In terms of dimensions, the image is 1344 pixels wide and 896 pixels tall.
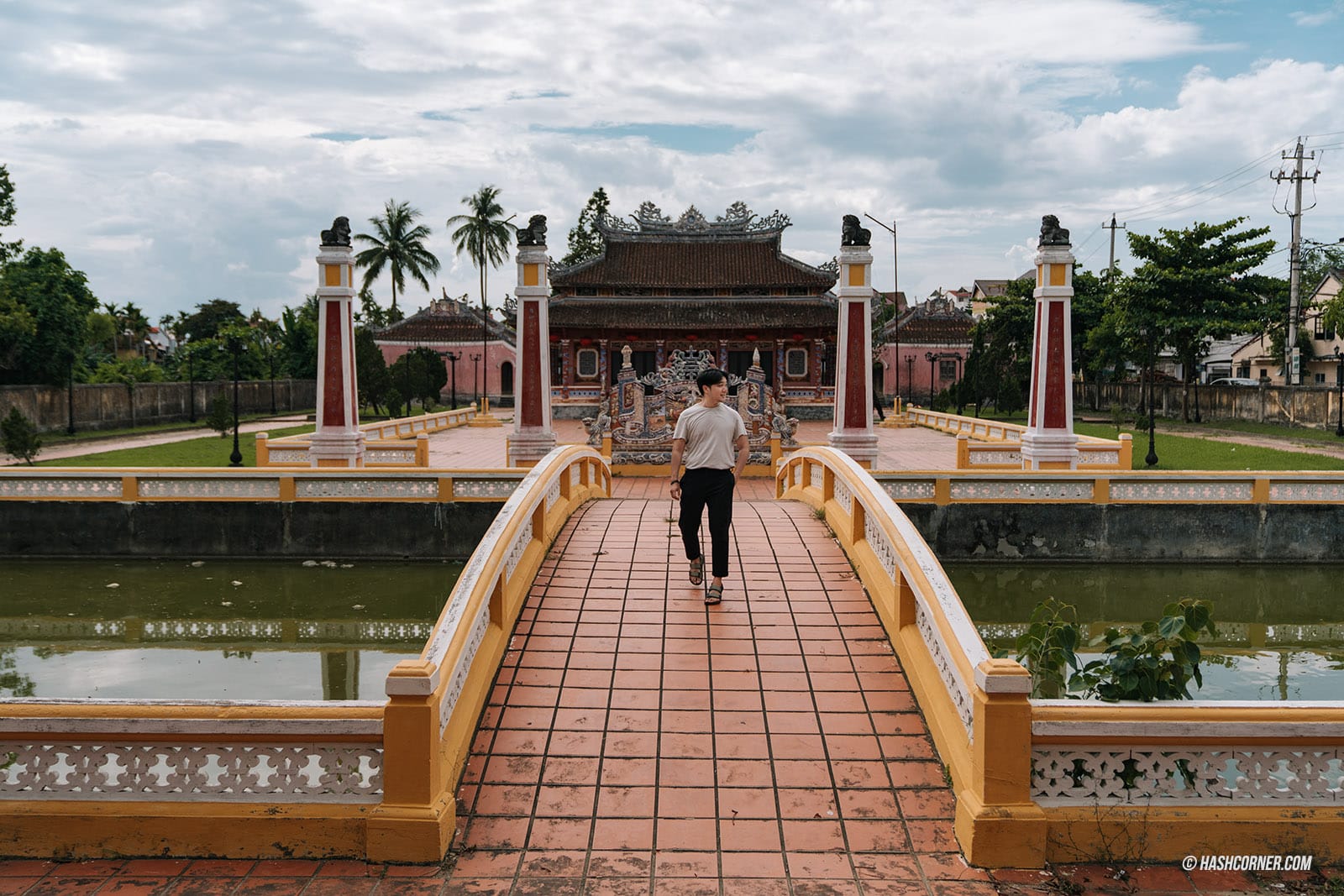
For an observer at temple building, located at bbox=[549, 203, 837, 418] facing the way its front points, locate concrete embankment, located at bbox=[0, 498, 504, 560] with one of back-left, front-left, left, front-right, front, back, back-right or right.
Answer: front

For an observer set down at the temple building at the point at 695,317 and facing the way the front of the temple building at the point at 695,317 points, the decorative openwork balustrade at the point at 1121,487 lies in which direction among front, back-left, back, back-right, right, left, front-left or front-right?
front

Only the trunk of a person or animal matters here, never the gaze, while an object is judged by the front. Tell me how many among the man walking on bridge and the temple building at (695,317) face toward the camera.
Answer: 2

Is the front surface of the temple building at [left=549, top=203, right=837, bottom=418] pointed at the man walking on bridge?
yes

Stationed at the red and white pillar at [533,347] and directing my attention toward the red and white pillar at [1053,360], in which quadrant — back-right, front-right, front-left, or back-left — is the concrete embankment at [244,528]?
back-right

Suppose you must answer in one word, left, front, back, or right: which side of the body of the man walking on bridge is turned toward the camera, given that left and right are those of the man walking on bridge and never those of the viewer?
front

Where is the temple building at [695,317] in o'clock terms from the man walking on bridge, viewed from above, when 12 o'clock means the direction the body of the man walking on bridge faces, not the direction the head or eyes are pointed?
The temple building is roughly at 6 o'clock from the man walking on bridge.

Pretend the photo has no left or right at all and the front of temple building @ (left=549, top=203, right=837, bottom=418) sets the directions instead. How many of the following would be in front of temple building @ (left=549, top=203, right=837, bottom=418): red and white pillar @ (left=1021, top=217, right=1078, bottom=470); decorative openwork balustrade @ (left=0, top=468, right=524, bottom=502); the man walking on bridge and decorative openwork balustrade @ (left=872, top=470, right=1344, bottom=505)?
4

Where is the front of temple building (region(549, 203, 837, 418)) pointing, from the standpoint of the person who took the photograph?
facing the viewer

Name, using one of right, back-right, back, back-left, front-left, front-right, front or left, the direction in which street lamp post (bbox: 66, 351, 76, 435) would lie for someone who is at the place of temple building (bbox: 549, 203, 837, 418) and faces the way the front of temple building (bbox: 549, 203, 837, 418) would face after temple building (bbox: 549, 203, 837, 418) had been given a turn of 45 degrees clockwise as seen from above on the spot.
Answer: front

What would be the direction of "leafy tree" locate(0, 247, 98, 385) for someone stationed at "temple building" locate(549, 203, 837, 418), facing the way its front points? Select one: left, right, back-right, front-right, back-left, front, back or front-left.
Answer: front-right

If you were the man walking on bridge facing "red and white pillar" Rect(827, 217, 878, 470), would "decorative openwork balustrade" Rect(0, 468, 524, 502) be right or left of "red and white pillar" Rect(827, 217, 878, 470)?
left

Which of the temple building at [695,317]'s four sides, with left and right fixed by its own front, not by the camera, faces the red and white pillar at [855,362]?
front
